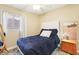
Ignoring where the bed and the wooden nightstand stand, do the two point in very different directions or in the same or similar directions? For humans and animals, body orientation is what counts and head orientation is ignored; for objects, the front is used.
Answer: same or similar directions

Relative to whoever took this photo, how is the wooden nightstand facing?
facing the viewer and to the left of the viewer

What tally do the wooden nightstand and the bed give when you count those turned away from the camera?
0
